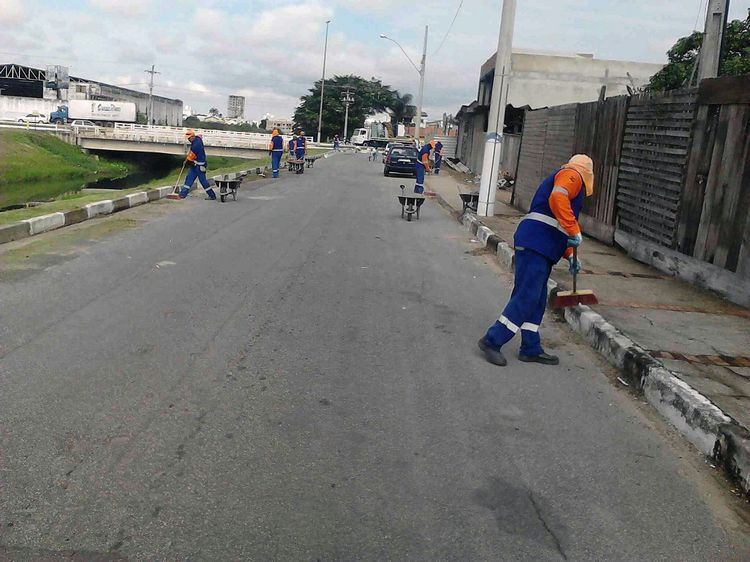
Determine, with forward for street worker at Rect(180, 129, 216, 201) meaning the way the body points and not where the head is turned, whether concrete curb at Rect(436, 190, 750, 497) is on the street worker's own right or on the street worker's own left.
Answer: on the street worker's own left

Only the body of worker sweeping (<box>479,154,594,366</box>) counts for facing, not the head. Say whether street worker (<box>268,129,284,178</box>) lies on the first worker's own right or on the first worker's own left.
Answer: on the first worker's own left

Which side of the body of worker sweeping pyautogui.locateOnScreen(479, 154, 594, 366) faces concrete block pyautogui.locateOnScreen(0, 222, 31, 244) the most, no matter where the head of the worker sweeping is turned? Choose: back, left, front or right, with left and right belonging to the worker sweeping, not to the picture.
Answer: back

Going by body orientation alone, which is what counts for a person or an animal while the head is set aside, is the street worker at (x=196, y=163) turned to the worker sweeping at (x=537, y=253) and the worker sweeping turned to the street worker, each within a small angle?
no

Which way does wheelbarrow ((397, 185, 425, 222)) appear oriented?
toward the camera

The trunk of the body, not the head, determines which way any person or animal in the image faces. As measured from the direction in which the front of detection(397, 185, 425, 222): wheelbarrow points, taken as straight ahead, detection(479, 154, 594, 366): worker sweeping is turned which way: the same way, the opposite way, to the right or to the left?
to the left

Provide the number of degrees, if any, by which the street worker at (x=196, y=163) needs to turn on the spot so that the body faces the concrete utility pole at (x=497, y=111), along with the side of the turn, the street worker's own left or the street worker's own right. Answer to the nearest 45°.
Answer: approximately 135° to the street worker's own left

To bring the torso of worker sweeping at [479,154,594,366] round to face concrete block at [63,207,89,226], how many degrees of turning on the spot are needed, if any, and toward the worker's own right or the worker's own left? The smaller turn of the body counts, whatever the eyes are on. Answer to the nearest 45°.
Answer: approximately 135° to the worker's own left

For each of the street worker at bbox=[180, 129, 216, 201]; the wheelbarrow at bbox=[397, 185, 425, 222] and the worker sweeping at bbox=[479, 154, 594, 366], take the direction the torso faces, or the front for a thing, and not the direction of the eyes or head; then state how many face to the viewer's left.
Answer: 1

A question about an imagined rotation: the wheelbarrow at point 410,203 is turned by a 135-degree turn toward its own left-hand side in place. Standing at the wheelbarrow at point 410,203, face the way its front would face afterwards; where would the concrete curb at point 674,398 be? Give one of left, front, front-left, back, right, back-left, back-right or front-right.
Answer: back-right

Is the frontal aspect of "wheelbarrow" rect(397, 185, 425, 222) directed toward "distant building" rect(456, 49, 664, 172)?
no

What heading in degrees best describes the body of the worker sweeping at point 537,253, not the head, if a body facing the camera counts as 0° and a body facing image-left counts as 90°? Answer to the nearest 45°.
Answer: approximately 270°

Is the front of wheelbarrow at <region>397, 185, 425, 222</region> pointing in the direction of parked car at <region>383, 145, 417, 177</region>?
no

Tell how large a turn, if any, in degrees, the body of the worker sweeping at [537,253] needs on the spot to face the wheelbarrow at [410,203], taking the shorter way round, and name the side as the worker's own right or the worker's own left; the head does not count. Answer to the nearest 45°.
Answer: approximately 90° to the worker's own left

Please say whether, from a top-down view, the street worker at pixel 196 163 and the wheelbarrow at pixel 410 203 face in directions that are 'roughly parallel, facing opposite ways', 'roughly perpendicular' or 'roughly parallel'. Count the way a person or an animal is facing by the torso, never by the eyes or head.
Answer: roughly perpendicular

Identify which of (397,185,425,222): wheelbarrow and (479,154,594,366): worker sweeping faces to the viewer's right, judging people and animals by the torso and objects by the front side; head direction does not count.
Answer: the worker sweeping

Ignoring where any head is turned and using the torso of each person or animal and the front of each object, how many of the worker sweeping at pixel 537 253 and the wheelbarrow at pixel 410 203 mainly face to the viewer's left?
0

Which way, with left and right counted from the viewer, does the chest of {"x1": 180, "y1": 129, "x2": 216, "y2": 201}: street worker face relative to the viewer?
facing to the left of the viewer
